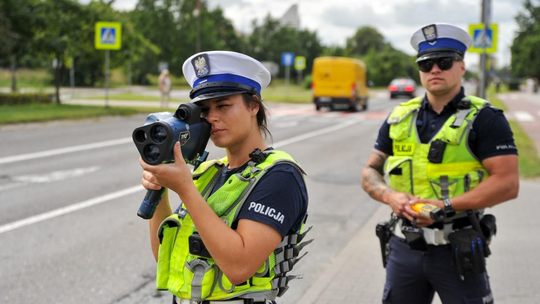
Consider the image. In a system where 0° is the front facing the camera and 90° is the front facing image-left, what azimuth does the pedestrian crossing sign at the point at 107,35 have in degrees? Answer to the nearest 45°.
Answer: approximately 0°

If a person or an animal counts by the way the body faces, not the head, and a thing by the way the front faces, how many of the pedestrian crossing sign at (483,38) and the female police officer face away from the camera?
0

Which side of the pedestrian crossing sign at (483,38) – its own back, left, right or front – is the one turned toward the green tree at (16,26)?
right

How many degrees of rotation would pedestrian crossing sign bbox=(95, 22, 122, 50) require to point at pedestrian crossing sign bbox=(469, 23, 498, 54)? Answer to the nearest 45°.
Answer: approximately 45° to its left

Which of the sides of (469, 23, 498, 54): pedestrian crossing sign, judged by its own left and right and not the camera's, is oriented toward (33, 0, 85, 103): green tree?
right

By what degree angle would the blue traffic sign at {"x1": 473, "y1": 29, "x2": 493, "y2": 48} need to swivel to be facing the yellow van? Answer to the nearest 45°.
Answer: approximately 135° to its right

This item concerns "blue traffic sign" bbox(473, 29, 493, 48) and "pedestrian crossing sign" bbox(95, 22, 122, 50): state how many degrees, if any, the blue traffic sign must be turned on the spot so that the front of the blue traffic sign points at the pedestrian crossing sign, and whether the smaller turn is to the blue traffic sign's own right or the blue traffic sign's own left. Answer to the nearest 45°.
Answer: approximately 90° to the blue traffic sign's own right
